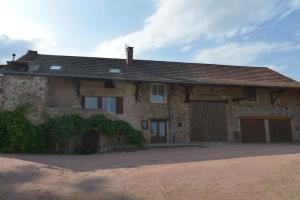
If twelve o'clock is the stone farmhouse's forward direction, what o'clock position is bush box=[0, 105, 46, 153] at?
The bush is roughly at 2 o'clock from the stone farmhouse.

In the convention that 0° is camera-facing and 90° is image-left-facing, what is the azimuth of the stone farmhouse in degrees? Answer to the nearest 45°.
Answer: approximately 0°
